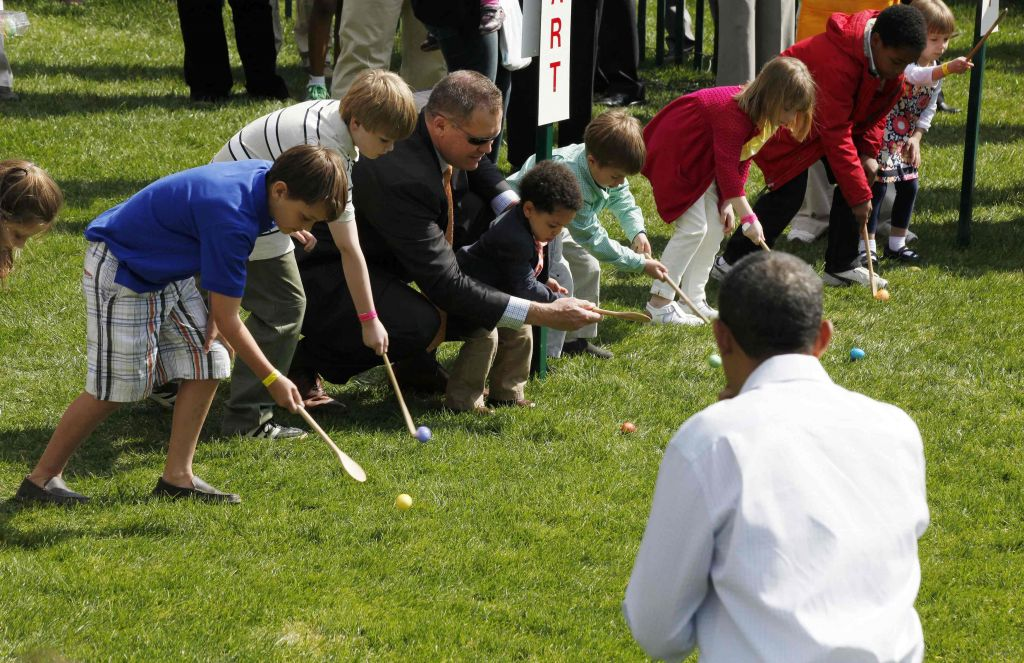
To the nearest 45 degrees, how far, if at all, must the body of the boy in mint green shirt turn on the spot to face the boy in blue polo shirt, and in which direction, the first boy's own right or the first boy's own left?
approximately 90° to the first boy's own right

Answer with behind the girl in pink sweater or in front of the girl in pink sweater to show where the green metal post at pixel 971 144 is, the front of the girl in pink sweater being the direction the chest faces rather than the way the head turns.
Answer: in front

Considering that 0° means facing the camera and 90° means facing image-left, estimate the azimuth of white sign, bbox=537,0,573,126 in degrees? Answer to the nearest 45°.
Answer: approximately 315°

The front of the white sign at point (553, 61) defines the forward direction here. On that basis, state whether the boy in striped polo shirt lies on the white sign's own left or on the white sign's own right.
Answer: on the white sign's own right

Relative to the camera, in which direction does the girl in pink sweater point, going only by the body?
to the viewer's right

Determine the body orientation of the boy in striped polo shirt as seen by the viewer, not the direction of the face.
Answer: to the viewer's right

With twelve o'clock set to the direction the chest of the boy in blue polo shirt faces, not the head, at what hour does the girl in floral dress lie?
The girl in floral dress is roughly at 11 o'clock from the boy in blue polo shirt.

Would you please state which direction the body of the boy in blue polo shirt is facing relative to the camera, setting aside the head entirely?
to the viewer's right

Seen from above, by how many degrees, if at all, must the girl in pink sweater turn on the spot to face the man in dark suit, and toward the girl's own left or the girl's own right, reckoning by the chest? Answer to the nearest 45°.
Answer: approximately 135° to the girl's own right

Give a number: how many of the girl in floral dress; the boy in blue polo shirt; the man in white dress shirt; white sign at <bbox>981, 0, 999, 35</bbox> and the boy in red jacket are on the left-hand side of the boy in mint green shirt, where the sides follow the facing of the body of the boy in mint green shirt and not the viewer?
3

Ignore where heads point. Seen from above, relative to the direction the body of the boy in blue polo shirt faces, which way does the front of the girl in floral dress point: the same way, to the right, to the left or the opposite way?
to the right
